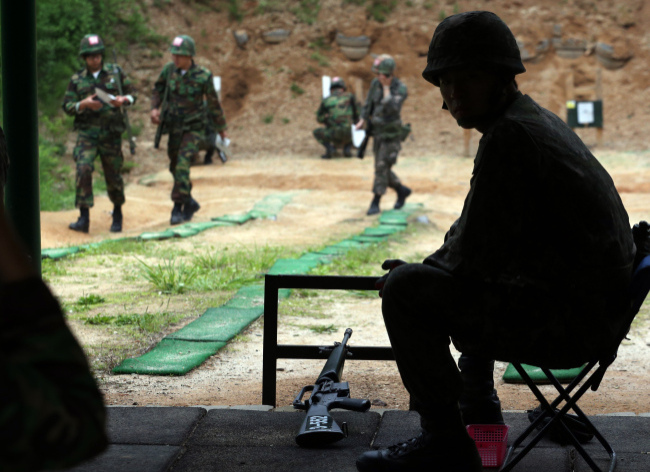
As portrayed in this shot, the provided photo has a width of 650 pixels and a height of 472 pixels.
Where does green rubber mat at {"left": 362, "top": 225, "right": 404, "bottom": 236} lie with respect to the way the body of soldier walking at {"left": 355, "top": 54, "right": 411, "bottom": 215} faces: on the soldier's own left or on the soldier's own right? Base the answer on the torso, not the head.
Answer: on the soldier's own left

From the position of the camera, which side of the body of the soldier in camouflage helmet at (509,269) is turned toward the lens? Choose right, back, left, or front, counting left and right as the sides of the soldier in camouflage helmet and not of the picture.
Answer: left

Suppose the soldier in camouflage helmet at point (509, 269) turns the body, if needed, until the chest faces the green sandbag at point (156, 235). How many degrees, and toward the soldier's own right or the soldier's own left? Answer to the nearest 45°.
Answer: approximately 45° to the soldier's own right

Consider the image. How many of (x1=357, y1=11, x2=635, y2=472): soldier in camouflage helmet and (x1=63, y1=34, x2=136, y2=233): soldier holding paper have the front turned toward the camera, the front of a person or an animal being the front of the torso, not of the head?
1

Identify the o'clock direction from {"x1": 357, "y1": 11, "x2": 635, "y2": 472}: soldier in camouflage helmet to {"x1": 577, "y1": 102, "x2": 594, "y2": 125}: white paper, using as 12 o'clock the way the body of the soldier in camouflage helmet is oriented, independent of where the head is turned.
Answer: The white paper is roughly at 3 o'clock from the soldier in camouflage helmet.

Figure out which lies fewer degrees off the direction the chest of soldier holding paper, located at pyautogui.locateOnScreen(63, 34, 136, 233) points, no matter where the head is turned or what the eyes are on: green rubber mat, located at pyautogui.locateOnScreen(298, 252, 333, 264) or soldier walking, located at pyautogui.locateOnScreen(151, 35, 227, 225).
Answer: the green rubber mat

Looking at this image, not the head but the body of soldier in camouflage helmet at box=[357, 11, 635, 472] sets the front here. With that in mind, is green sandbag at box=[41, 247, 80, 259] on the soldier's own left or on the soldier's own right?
on the soldier's own right

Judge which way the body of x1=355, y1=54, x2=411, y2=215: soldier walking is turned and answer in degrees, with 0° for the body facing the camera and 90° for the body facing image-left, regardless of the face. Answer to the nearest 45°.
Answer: approximately 45°
